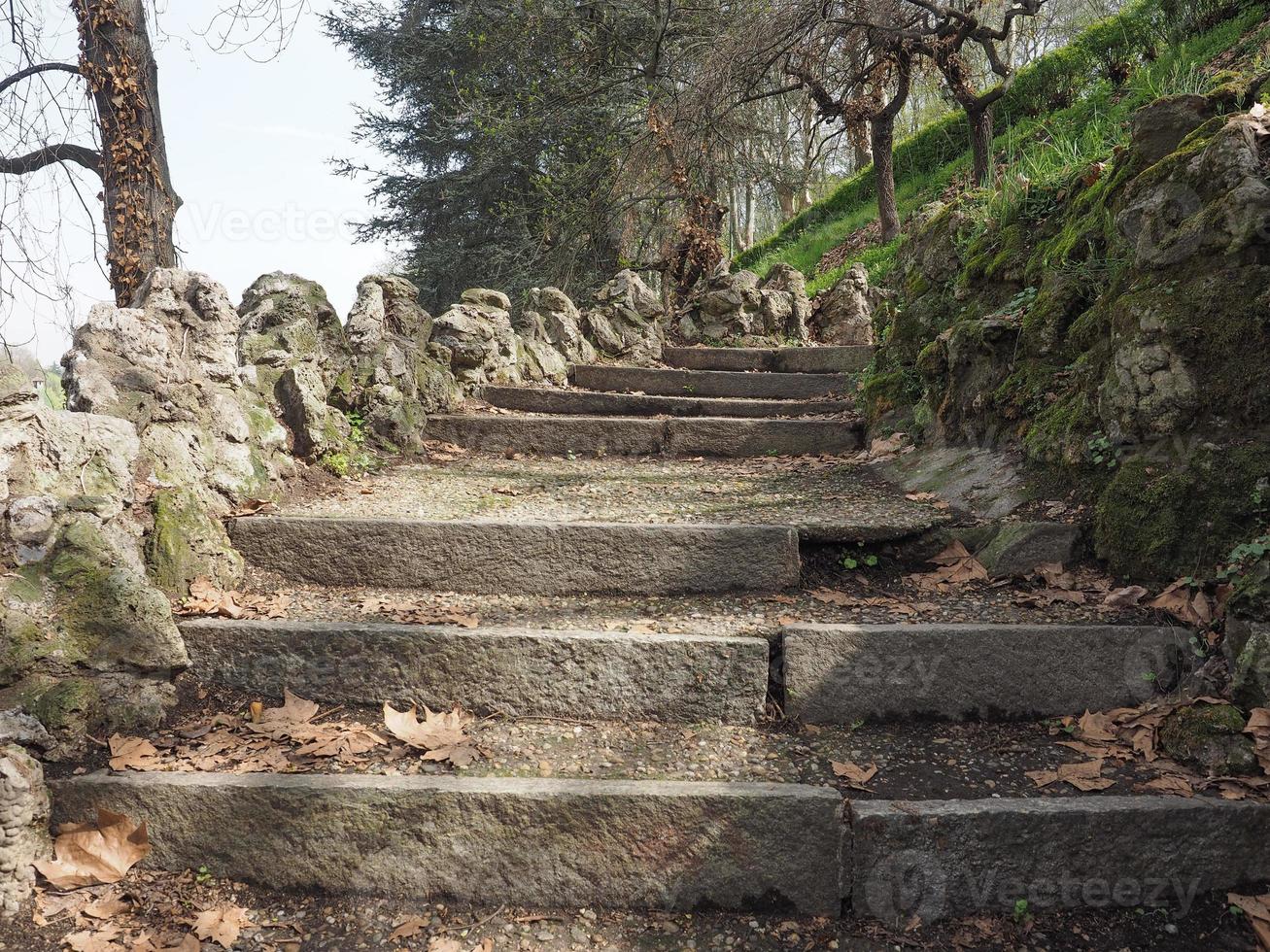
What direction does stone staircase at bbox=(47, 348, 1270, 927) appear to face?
toward the camera

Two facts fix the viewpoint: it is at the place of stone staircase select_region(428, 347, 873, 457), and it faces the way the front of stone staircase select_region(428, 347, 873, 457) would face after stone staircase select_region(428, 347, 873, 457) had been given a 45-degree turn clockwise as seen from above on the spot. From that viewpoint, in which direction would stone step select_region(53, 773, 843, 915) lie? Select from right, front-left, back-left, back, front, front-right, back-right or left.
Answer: front-left

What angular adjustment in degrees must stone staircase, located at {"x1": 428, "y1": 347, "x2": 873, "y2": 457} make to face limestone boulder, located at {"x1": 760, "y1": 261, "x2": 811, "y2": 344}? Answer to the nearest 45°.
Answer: approximately 180°

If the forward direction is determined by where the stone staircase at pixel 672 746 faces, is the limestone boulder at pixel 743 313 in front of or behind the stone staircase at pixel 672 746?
behind

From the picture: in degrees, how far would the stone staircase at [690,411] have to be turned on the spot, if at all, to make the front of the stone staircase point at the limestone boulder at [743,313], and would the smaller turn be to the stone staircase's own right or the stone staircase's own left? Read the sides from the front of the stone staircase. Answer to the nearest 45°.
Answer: approximately 180°

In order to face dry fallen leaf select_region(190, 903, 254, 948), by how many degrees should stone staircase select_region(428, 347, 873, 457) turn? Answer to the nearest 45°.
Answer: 0° — it already faces it

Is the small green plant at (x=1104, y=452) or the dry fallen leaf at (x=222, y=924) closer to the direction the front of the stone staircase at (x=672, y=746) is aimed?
the dry fallen leaf

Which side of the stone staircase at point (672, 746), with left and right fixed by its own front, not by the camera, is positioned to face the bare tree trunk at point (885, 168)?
back

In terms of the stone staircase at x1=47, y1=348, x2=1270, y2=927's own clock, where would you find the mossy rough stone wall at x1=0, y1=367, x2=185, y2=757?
The mossy rough stone wall is roughly at 3 o'clock from the stone staircase.

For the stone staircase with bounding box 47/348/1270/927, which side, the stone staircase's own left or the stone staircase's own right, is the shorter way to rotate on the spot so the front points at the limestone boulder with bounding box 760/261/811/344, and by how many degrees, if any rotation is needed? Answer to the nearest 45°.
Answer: approximately 180°

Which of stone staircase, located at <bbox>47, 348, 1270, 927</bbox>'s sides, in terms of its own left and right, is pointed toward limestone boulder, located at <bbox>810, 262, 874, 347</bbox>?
back
